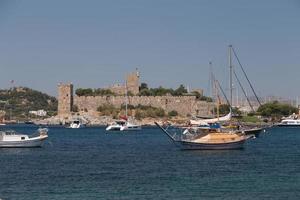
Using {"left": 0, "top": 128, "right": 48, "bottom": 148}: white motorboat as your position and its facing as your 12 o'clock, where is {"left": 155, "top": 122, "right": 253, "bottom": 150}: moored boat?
The moored boat is roughly at 1 o'clock from the white motorboat.

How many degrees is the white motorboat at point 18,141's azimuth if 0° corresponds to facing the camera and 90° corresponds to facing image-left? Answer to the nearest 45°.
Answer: approximately 270°
